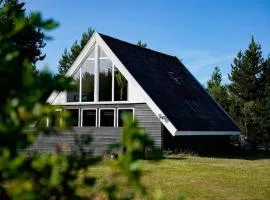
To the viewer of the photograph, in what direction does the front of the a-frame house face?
facing the viewer and to the left of the viewer

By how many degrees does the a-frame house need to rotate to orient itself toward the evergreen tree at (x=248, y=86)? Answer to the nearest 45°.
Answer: approximately 180°
